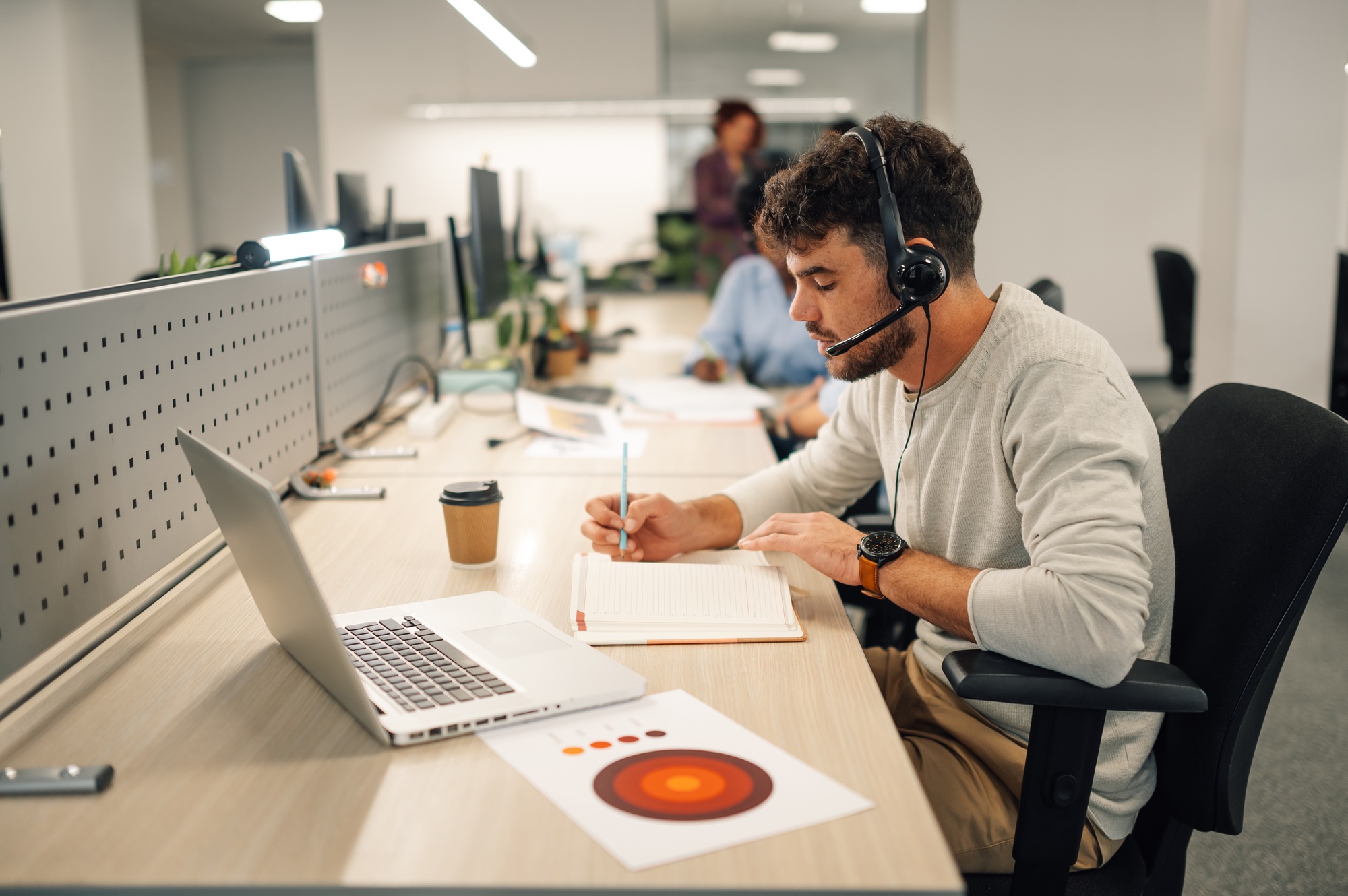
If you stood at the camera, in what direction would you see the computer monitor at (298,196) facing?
facing to the left of the viewer

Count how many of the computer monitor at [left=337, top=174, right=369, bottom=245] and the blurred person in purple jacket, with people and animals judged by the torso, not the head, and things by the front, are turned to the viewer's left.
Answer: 1

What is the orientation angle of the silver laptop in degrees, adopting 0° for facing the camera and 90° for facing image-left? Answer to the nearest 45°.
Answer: approximately 225°

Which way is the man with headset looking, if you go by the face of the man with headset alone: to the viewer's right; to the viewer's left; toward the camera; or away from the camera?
to the viewer's left

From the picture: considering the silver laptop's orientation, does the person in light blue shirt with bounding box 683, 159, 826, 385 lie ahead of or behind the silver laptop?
ahead

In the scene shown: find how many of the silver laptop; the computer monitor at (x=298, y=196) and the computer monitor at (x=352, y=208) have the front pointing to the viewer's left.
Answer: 2

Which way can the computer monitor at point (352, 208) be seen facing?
to the viewer's left

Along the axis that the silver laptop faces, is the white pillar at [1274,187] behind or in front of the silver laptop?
in front

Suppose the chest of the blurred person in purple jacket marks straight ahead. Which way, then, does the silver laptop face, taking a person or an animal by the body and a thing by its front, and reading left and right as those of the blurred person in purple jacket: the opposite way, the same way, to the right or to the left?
to the left
